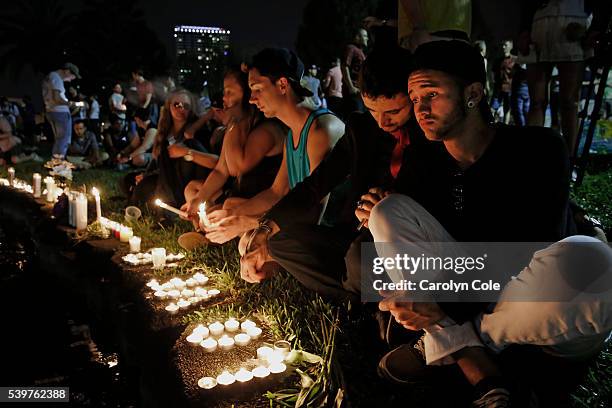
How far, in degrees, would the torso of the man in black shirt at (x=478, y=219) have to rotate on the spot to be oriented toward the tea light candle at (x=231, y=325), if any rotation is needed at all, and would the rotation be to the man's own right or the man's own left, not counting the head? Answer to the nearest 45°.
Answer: approximately 45° to the man's own right

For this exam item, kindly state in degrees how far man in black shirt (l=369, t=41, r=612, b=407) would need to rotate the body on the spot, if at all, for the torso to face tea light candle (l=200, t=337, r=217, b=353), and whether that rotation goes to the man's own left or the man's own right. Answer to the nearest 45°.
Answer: approximately 45° to the man's own right

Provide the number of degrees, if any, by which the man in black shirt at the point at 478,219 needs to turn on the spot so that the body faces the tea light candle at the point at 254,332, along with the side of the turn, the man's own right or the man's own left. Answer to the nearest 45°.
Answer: approximately 45° to the man's own right

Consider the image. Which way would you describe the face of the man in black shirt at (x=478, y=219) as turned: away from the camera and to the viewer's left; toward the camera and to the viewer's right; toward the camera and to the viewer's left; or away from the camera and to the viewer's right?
toward the camera and to the viewer's left

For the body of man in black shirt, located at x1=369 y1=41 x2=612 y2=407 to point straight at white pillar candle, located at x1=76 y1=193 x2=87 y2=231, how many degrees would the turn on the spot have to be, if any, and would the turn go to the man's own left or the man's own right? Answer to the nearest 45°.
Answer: approximately 90° to the man's own right

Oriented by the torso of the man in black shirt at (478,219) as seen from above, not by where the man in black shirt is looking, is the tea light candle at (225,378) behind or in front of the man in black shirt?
in front

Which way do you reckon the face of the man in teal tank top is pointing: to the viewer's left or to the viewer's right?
to the viewer's left

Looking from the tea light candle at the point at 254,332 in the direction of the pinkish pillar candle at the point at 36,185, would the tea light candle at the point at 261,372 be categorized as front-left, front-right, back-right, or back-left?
back-left

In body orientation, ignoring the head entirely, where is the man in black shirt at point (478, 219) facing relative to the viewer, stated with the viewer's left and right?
facing the viewer and to the left of the viewer

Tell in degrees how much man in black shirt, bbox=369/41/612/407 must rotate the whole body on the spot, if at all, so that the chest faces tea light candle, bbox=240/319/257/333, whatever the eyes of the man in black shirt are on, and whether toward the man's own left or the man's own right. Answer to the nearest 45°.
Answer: approximately 45° to the man's own right

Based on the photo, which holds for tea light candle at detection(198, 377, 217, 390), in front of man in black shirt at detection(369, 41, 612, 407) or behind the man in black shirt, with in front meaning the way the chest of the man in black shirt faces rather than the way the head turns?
in front
